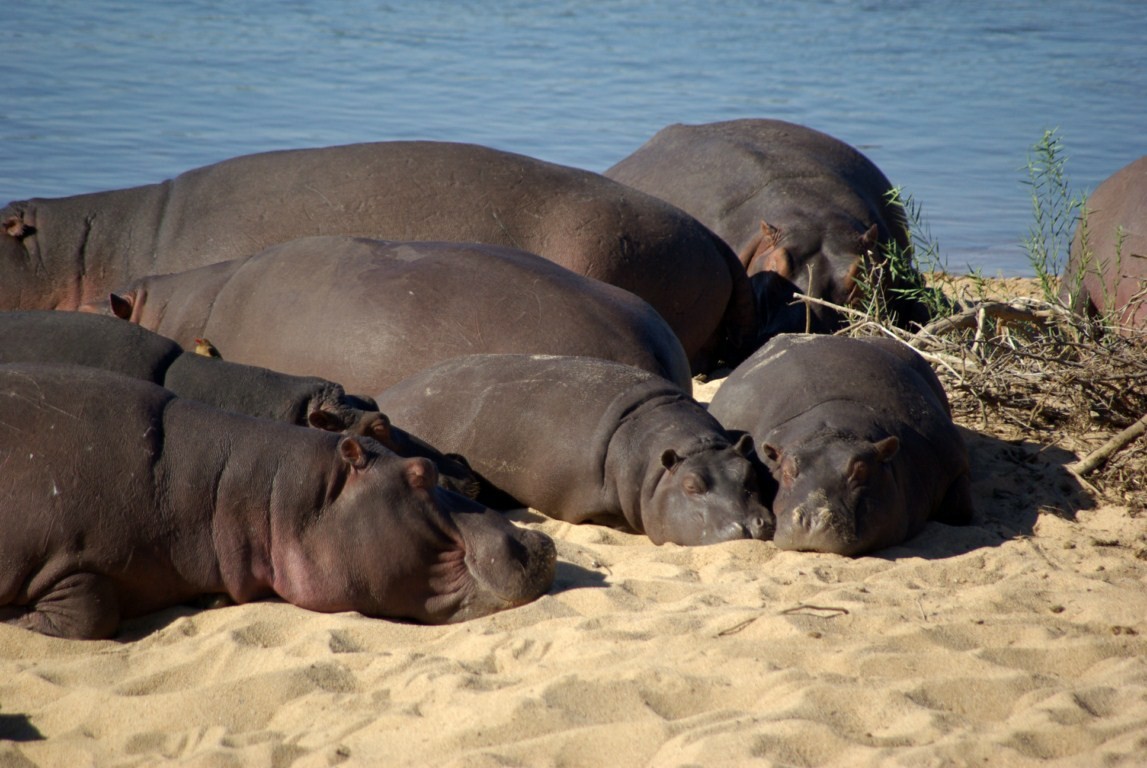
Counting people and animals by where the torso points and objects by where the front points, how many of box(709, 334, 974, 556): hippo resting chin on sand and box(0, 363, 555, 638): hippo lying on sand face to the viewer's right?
1

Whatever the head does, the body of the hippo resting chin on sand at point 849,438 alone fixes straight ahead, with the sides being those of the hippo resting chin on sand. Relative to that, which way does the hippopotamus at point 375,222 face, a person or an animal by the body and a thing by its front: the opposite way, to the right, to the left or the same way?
to the right

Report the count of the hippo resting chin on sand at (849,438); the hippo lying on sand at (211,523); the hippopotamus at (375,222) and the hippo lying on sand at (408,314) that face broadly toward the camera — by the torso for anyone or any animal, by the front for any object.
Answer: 1

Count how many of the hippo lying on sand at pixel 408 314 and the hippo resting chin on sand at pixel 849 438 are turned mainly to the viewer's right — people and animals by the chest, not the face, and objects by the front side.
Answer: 0

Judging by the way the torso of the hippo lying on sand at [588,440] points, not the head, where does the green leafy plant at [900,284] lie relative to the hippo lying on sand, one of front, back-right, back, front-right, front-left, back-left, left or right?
left

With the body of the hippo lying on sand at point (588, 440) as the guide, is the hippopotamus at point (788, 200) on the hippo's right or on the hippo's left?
on the hippo's left

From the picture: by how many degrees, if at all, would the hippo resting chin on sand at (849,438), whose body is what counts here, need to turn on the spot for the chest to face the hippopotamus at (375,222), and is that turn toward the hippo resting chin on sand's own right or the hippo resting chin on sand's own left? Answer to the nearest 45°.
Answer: approximately 135° to the hippo resting chin on sand's own right

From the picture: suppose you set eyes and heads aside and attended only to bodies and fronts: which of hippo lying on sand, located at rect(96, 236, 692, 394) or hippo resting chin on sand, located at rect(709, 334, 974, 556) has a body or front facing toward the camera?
the hippo resting chin on sand

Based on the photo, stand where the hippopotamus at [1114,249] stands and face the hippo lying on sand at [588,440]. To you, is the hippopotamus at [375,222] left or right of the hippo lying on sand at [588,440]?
right

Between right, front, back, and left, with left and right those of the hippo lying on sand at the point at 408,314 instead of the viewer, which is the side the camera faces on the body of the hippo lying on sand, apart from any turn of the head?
left

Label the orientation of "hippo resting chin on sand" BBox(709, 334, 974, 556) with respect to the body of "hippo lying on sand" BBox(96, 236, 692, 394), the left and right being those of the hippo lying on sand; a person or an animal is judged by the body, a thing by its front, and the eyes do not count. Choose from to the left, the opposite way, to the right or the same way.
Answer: to the left

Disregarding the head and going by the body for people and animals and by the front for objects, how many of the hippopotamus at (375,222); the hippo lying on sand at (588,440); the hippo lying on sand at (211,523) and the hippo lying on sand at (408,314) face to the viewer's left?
2

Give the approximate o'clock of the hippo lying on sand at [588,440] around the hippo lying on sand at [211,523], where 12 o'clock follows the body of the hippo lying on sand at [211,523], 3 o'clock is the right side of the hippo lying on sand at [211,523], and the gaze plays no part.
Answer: the hippo lying on sand at [588,440] is roughly at 11 o'clock from the hippo lying on sand at [211,523].

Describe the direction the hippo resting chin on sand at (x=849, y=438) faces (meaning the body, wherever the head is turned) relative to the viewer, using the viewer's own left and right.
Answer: facing the viewer

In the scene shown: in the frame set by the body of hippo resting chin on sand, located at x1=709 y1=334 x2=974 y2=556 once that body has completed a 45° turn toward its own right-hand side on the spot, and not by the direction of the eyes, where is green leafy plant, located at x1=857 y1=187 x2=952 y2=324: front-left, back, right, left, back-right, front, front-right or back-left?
back-right

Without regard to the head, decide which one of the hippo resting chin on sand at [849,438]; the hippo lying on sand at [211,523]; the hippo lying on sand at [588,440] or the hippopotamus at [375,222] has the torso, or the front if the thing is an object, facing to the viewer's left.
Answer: the hippopotamus

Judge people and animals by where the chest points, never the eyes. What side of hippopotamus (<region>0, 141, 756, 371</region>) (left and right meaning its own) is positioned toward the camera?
left

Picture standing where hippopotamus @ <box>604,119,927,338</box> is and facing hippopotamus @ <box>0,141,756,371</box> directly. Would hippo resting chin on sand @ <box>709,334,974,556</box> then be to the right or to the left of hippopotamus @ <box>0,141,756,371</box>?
left
